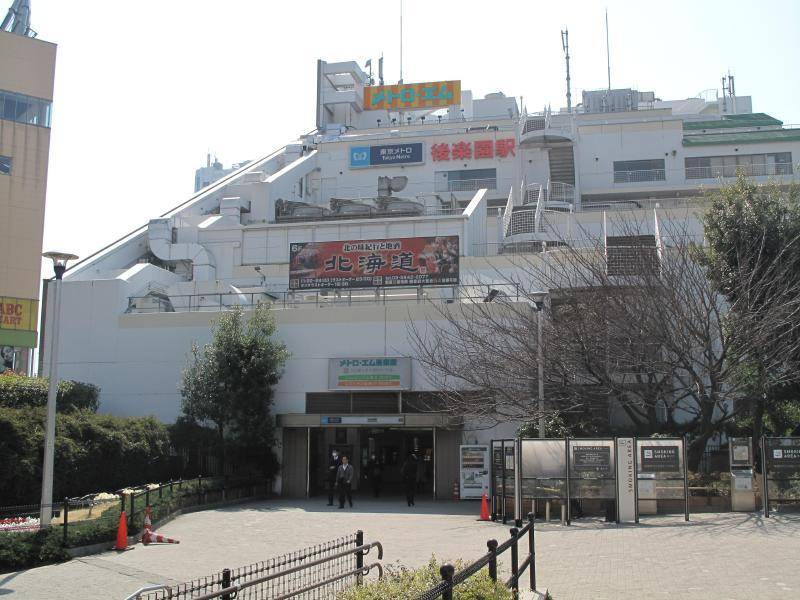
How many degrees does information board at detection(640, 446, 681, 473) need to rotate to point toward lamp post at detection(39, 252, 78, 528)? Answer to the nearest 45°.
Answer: approximately 45° to its right

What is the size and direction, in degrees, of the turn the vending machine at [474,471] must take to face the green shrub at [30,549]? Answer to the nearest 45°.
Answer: approximately 45° to its right

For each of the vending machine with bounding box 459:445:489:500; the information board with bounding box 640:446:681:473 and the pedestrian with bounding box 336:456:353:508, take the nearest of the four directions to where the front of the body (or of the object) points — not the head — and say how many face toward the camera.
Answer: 3

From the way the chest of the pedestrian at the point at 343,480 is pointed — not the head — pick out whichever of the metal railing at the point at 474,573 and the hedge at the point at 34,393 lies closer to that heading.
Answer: the metal railing

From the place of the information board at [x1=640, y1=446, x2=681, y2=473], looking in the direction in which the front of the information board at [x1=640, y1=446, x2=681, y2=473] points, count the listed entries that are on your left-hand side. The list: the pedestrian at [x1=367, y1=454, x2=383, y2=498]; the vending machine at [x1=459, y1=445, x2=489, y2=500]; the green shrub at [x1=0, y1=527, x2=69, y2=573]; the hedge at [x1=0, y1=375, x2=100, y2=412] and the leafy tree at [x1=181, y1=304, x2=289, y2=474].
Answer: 0

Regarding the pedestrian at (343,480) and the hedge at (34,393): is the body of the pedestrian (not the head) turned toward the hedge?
no

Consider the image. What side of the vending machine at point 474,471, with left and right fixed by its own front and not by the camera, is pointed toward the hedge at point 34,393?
right

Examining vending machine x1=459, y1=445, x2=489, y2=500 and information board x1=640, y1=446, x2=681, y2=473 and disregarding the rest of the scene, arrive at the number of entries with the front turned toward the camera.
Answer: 2

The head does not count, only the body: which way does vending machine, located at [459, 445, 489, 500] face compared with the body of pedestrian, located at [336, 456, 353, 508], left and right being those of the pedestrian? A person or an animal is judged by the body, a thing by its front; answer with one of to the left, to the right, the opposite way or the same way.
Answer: the same way

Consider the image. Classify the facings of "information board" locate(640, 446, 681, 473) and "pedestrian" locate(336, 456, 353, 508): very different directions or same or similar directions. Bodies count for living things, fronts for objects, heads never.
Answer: same or similar directions

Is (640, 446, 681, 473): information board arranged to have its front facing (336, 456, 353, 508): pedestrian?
no

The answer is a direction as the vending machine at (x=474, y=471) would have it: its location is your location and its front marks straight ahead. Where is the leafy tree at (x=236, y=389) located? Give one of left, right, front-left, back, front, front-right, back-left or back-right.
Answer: right

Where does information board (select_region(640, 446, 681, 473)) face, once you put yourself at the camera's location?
facing the viewer

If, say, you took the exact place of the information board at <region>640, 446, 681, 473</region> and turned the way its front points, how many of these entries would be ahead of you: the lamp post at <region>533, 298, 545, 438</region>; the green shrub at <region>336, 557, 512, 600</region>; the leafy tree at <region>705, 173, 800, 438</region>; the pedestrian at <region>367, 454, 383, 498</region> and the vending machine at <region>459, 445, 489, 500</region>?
1

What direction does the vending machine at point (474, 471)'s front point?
toward the camera

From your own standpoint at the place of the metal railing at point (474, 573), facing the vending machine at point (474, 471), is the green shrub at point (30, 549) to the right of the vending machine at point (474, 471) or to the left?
left

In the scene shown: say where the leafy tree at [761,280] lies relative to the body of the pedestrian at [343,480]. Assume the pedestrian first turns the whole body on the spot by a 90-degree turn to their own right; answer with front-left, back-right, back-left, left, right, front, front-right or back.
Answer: back

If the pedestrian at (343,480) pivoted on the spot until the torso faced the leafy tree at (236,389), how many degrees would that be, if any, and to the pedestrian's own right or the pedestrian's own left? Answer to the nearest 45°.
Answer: approximately 135° to the pedestrian's own right
